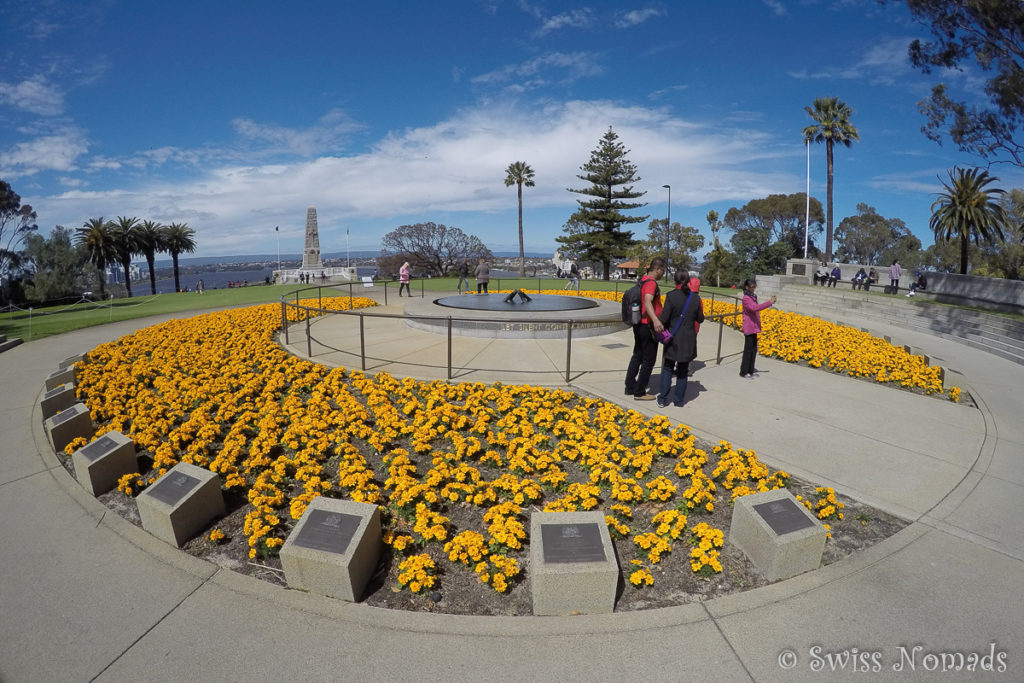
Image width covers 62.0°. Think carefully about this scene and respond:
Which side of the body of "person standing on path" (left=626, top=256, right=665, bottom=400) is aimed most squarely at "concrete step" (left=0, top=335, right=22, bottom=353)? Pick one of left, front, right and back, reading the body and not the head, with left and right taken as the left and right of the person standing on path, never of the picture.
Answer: back

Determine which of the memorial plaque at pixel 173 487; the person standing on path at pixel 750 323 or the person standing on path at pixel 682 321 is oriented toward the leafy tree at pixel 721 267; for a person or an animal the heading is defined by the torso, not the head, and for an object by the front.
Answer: the person standing on path at pixel 682 321

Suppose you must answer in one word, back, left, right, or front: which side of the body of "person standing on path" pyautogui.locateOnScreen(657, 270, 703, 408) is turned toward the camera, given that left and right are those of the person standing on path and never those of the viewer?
back

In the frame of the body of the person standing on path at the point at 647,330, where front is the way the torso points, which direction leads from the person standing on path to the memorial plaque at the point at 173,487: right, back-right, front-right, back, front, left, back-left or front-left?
back-right

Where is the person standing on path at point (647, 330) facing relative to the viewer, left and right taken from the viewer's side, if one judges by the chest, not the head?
facing to the right of the viewer

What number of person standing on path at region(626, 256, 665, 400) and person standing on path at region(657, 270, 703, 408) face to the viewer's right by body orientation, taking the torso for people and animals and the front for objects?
1

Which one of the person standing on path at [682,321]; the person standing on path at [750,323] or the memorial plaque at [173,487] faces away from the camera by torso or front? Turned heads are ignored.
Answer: the person standing on path at [682,321]

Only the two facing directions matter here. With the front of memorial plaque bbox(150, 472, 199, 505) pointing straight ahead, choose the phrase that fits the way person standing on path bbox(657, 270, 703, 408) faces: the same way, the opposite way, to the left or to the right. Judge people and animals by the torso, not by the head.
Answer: the opposite way
